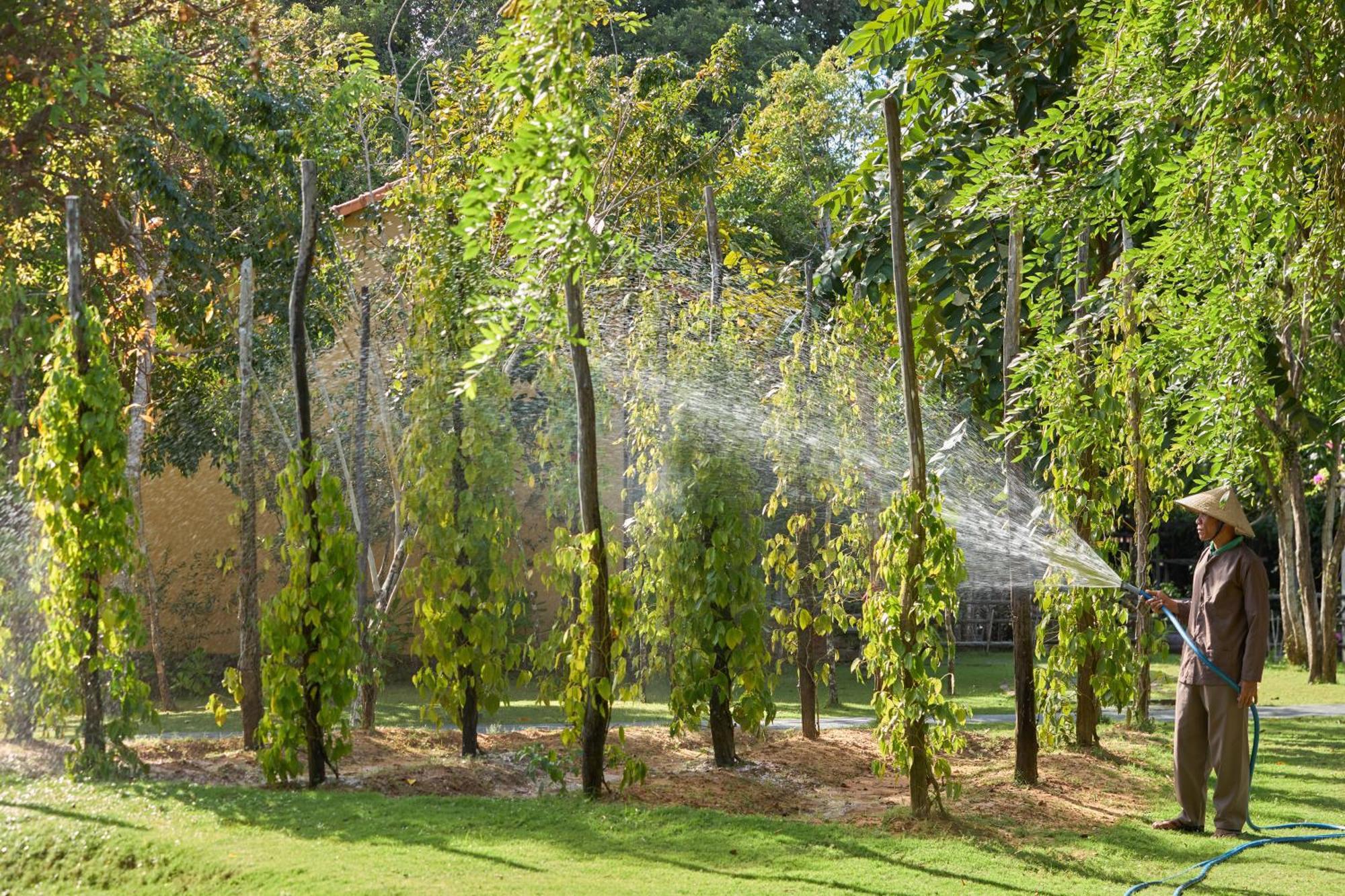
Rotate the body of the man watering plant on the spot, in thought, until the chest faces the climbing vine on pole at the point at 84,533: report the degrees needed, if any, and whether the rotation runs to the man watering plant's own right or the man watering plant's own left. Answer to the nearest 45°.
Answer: approximately 45° to the man watering plant's own right

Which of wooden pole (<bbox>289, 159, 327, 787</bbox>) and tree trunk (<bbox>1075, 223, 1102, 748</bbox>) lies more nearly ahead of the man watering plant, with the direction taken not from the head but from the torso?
the wooden pole

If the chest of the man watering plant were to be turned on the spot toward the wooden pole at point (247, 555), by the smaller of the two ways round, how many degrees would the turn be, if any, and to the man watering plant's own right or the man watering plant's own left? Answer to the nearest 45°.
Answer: approximately 45° to the man watering plant's own right

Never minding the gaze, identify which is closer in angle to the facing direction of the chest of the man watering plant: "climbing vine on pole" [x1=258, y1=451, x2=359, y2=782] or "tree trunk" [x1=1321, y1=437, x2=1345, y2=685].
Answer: the climbing vine on pole

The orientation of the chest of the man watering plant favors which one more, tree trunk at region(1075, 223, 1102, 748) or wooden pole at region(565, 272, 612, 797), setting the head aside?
the wooden pole

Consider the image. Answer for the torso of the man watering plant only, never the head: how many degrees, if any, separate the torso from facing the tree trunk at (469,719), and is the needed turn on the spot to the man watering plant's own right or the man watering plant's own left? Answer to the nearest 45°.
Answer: approximately 45° to the man watering plant's own right

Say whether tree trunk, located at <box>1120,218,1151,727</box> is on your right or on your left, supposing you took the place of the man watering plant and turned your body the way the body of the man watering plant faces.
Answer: on your right

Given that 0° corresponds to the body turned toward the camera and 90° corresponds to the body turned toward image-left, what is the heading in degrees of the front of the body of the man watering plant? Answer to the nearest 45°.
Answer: approximately 45°

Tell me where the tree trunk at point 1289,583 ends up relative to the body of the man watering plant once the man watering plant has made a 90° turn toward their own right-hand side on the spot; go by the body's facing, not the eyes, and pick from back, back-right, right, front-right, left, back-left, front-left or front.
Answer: front-right

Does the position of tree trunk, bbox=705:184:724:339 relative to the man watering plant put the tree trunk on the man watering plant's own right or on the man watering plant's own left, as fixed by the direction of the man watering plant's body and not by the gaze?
on the man watering plant's own right

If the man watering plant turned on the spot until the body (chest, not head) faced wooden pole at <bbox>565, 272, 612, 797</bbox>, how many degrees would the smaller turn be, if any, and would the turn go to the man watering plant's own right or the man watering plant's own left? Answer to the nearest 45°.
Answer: approximately 45° to the man watering plant's own right
